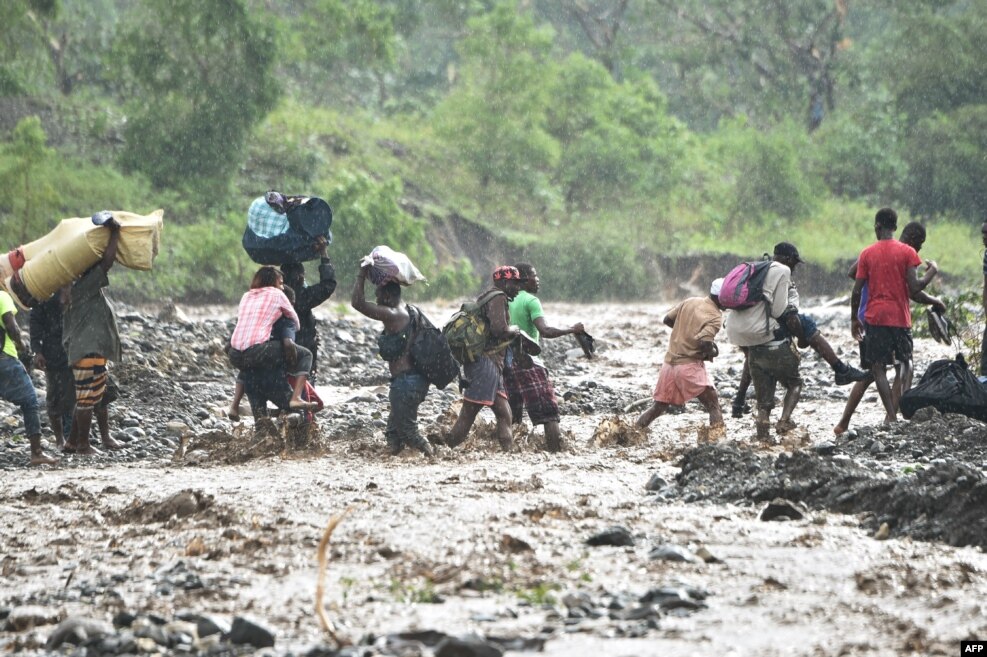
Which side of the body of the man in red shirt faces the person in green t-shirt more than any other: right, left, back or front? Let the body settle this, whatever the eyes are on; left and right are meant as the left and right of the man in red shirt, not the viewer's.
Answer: left

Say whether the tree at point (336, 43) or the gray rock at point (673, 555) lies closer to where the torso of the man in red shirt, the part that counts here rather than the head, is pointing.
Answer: the tree

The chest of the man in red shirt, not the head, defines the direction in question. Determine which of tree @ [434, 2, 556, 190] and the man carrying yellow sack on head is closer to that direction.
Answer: the tree

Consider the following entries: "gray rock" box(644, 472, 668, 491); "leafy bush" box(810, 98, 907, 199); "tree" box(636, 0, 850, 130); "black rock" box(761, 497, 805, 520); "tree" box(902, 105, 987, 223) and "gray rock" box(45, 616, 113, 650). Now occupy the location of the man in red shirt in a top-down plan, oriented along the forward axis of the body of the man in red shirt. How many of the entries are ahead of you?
3

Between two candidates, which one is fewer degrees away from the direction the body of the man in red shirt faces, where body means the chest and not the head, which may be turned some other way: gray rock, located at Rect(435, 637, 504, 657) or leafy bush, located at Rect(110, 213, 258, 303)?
the leafy bush

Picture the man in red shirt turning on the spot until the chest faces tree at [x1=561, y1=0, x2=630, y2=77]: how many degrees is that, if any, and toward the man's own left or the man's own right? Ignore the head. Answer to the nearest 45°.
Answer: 0° — they already face it

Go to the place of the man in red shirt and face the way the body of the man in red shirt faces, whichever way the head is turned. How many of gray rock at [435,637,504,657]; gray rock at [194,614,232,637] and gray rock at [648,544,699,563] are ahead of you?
0

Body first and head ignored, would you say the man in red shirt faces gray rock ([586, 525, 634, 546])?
no

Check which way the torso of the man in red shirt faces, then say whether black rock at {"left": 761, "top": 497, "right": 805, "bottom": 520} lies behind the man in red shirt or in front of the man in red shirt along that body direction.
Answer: behind

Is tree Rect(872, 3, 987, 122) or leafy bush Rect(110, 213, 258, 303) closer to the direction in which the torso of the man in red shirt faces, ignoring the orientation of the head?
the tree

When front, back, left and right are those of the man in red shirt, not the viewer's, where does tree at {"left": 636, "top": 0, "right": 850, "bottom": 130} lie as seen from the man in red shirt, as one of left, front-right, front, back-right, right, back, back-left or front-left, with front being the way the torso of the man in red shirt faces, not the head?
front

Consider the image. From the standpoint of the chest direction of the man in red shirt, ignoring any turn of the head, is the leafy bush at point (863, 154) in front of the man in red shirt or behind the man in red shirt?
in front

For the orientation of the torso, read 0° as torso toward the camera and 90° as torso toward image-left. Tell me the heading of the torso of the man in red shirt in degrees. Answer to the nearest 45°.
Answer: approximately 180°

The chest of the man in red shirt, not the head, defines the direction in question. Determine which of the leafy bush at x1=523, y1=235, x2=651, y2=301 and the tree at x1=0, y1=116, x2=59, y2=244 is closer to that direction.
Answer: the leafy bush

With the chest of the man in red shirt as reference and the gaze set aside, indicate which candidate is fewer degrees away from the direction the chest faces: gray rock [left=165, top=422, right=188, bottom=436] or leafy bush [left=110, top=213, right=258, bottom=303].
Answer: the leafy bush

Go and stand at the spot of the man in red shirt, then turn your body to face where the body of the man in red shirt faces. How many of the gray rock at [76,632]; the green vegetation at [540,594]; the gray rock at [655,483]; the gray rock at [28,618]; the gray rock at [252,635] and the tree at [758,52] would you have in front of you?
1

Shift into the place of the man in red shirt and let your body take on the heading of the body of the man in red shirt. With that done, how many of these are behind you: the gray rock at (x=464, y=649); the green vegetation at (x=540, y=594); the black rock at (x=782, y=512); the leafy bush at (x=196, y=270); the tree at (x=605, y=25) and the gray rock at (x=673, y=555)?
4

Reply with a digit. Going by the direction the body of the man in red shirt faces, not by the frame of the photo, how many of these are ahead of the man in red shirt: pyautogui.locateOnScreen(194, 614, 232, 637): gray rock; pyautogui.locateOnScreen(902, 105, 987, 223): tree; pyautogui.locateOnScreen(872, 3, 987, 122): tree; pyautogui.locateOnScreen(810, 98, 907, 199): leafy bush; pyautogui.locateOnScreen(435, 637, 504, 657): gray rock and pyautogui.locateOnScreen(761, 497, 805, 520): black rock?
3

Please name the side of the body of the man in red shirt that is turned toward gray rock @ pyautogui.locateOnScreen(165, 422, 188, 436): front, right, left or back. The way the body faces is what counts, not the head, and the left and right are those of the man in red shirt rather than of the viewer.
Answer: left

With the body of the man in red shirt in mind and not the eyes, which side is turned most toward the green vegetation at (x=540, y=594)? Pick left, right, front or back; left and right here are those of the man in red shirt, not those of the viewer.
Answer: back

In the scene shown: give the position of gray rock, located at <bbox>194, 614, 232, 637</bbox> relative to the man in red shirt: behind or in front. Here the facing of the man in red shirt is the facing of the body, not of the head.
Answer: behind

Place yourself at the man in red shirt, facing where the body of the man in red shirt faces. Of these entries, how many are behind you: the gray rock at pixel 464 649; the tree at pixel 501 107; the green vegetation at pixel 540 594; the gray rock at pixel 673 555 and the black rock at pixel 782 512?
4

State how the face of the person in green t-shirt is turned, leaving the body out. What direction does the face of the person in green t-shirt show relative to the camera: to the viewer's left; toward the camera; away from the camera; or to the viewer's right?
to the viewer's right
